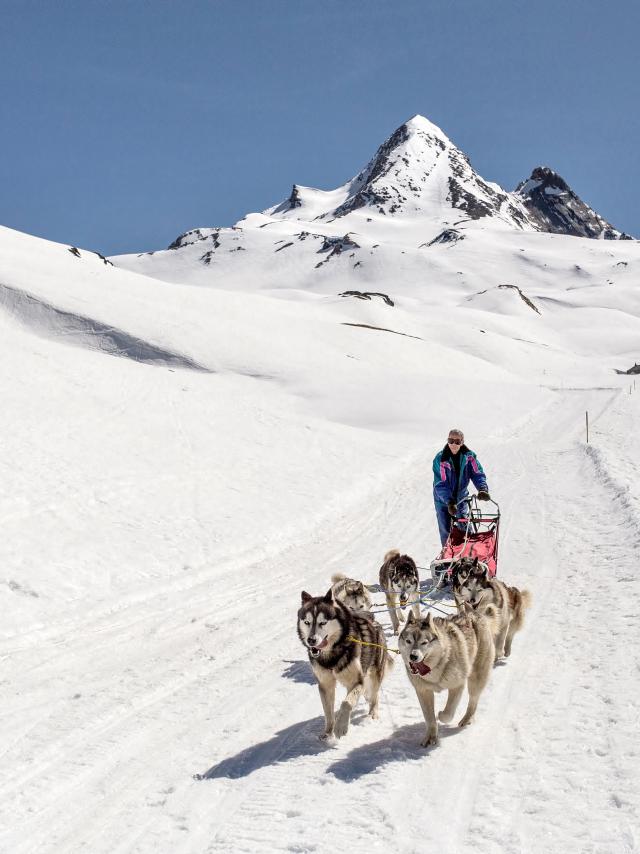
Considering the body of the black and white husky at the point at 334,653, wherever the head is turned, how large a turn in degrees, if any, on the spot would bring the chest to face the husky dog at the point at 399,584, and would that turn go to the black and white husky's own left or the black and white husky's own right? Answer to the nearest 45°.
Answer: approximately 135° to the black and white husky's own right

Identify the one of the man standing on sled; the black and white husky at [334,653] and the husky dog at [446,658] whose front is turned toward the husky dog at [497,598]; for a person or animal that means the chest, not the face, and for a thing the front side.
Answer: the man standing on sled

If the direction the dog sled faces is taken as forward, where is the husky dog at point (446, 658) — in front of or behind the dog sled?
in front

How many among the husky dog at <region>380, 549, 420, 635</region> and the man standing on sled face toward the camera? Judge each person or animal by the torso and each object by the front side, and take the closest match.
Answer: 2

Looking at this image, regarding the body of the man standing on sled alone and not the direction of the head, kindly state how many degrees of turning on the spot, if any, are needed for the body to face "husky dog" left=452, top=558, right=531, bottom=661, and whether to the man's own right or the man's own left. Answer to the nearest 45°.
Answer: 0° — they already face it

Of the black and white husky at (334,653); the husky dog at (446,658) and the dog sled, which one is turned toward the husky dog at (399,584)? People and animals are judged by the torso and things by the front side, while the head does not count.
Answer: the dog sled

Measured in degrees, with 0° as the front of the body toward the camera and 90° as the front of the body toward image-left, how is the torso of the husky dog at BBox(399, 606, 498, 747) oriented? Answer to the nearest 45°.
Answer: approximately 45°

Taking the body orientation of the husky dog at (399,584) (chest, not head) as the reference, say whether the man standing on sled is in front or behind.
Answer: behind
